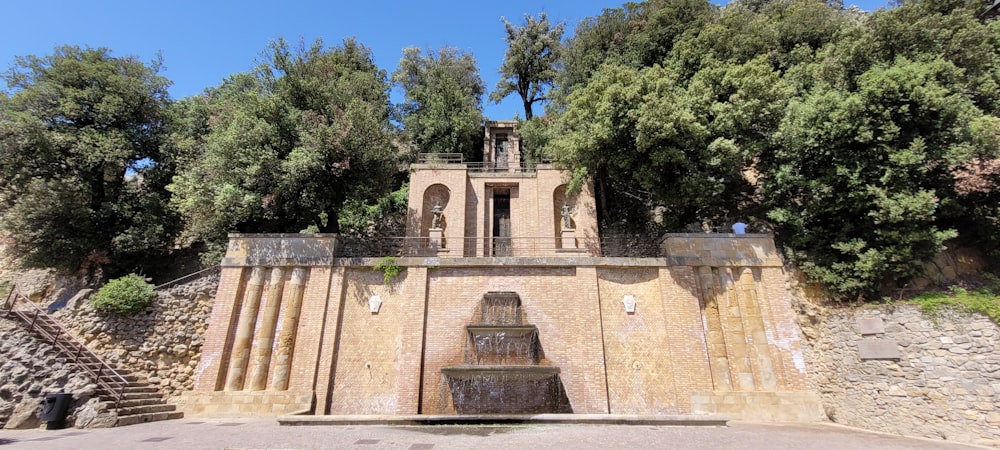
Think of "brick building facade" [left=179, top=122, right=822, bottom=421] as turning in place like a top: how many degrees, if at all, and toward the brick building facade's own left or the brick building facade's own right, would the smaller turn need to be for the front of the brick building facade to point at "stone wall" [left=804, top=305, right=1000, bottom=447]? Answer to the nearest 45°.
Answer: approximately 90° to the brick building facade's own left

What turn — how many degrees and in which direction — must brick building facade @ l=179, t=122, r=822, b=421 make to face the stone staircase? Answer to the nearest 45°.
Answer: approximately 90° to its right

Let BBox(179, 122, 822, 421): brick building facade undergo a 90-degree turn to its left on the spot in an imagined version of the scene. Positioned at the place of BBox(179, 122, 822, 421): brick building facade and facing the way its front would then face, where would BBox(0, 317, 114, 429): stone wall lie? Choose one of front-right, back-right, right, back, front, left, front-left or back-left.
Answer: back

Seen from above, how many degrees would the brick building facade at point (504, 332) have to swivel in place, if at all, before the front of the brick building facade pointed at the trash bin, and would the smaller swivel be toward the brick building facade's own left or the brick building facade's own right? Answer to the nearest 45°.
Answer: approximately 90° to the brick building facade's own right

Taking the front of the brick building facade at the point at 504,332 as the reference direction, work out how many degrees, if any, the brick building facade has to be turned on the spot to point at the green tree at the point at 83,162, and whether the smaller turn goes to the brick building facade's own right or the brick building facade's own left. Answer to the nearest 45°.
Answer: approximately 90° to the brick building facade's own right

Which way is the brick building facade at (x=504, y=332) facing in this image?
toward the camera

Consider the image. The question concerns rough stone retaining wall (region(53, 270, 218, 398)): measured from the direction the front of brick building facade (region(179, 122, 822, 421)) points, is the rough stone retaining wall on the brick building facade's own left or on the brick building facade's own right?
on the brick building facade's own right

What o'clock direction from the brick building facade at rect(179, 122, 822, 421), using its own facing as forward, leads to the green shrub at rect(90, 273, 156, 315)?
The green shrub is roughly at 3 o'clock from the brick building facade.
